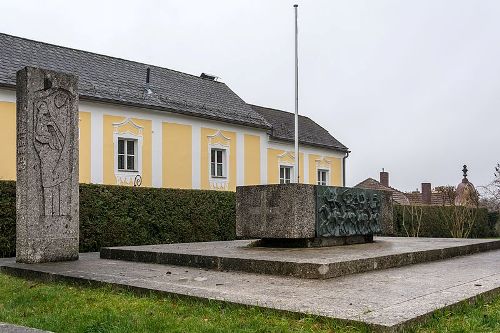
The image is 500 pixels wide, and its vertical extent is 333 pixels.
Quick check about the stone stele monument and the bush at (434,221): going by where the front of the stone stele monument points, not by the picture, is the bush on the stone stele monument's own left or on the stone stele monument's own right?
on the stone stele monument's own left

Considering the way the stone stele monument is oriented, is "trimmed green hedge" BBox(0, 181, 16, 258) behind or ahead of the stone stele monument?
behind

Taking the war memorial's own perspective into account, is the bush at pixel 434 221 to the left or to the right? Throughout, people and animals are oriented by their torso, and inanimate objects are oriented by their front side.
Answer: on its left

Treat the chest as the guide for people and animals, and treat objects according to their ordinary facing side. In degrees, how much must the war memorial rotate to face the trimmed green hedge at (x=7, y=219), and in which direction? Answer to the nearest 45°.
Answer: approximately 180°

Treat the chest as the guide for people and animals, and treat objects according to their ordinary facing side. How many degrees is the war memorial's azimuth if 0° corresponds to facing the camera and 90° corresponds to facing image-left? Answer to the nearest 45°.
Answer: approximately 315°

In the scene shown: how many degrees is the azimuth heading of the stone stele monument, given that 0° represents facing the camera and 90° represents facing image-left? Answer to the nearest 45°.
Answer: approximately 315°
